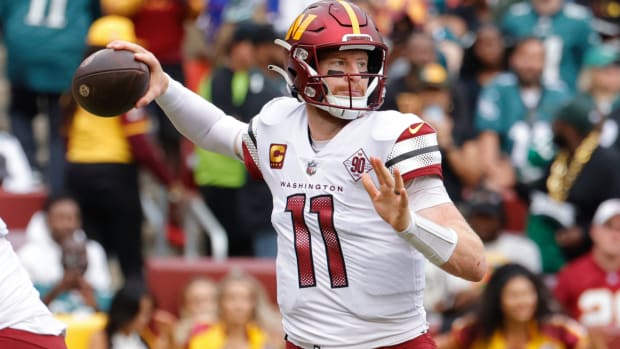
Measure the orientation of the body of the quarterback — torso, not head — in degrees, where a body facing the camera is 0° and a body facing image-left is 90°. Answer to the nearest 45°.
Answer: approximately 0°

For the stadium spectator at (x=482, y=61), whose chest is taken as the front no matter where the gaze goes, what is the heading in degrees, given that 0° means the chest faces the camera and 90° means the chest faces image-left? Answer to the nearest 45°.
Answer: approximately 0°

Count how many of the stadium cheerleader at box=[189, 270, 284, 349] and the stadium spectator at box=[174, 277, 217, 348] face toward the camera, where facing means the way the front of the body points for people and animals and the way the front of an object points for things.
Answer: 2

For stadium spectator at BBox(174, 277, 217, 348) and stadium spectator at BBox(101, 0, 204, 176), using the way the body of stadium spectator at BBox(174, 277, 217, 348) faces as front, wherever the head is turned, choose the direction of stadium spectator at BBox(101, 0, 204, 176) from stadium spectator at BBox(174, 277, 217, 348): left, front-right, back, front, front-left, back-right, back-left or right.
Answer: back
